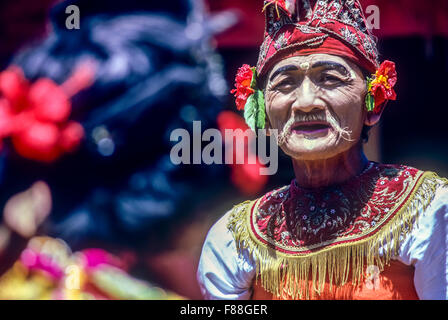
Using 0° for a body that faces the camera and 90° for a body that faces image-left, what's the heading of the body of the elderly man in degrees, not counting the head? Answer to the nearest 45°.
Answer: approximately 0°

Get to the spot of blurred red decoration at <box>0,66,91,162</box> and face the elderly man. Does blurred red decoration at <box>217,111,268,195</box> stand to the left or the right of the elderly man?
left

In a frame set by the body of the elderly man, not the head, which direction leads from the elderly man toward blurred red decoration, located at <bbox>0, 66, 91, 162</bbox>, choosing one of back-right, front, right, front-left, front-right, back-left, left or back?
back-right

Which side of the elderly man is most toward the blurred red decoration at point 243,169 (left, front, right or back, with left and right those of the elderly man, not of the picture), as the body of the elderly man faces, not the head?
back
